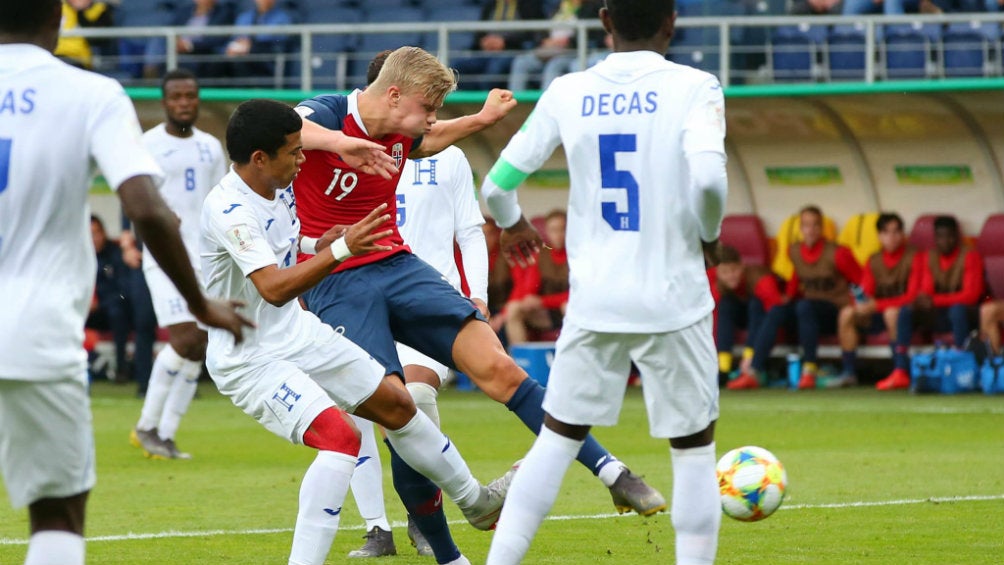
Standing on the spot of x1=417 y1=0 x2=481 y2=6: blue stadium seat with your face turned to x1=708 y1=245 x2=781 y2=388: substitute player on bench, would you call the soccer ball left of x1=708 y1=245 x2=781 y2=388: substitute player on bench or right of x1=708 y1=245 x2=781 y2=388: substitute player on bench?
right

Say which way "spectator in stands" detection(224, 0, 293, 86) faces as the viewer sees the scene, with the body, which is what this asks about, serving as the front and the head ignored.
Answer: toward the camera

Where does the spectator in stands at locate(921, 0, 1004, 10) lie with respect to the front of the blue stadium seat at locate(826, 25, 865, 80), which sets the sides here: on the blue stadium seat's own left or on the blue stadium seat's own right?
on the blue stadium seat's own left

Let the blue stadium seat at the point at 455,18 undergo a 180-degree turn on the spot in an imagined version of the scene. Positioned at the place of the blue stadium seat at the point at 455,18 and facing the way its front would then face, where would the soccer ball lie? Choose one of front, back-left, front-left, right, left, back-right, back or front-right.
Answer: back

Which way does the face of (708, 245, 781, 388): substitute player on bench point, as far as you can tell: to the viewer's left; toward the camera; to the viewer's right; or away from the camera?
toward the camera

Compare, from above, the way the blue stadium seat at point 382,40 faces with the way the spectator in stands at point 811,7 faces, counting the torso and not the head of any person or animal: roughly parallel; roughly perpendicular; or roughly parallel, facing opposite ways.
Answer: roughly parallel

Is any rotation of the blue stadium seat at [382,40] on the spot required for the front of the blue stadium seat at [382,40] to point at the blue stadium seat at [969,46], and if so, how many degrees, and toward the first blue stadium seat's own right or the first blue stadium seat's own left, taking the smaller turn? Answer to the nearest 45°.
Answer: approximately 45° to the first blue stadium seat's own left

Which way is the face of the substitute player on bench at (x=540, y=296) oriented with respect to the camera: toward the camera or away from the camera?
toward the camera

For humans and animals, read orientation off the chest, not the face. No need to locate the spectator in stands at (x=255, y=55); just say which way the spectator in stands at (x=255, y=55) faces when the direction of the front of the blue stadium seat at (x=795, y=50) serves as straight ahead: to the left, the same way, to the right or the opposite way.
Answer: the same way

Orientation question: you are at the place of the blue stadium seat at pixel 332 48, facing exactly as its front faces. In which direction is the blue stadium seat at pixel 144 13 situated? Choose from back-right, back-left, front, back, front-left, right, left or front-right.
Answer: back-right

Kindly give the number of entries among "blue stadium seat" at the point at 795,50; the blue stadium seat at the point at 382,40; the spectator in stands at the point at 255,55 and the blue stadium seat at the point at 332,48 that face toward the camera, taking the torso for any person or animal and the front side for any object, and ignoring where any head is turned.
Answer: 4

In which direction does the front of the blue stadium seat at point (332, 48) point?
toward the camera

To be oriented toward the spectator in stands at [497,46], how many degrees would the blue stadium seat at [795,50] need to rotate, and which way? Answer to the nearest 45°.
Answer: approximately 90° to its right

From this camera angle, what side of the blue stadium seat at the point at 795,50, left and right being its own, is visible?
front

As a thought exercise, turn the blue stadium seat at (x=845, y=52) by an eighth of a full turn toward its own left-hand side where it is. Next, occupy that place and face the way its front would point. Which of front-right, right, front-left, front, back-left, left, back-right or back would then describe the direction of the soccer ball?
front-right

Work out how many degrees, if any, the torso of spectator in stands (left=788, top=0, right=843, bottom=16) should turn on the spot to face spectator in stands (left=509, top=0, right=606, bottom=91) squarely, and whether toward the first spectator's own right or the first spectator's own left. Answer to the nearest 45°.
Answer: approximately 90° to the first spectator's own right

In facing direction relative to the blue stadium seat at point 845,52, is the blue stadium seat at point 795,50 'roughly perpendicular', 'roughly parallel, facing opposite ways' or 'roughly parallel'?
roughly parallel
